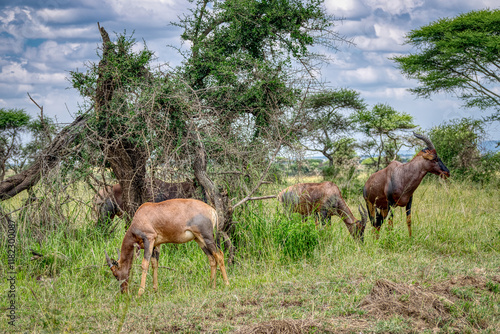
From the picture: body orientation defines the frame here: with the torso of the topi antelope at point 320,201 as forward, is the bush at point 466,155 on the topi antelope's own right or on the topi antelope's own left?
on the topi antelope's own left

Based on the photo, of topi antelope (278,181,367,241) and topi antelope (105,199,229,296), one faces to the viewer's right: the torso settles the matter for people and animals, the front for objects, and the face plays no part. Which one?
topi antelope (278,181,367,241)

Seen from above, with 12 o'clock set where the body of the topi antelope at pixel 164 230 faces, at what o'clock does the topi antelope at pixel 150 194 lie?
the topi antelope at pixel 150 194 is roughly at 3 o'clock from the topi antelope at pixel 164 230.

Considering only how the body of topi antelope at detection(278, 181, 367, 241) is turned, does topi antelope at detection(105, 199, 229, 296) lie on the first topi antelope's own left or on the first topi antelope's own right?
on the first topi antelope's own right

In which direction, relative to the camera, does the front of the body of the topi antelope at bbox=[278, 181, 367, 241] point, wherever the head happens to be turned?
to the viewer's right

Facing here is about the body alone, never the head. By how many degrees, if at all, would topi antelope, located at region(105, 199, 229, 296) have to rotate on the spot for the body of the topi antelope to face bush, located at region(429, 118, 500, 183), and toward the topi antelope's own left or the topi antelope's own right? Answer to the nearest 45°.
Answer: approximately 135° to the topi antelope's own right

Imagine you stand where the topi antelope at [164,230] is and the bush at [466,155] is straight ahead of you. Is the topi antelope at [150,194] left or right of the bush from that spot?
left

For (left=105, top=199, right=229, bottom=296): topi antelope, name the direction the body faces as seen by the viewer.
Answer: to the viewer's left
